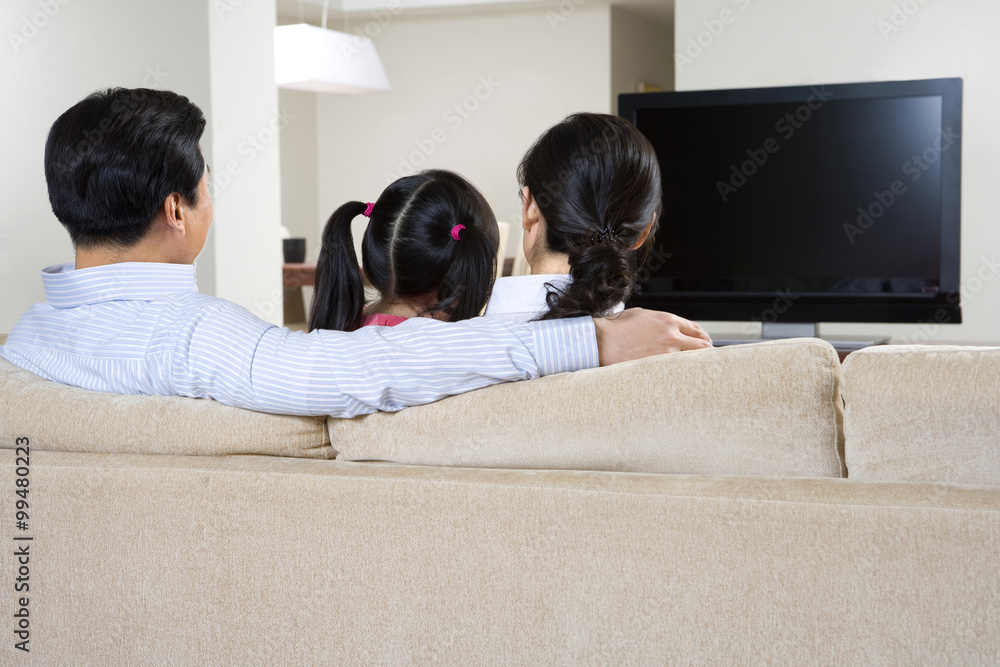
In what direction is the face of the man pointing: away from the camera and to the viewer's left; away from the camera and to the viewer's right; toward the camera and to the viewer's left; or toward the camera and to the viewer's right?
away from the camera and to the viewer's right

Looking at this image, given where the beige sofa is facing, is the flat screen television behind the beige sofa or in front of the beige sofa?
in front

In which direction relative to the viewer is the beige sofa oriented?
away from the camera
